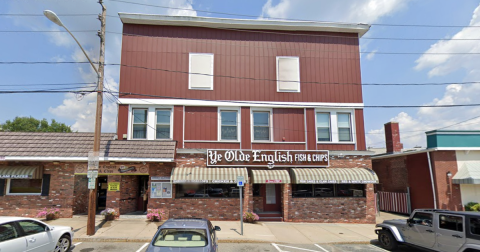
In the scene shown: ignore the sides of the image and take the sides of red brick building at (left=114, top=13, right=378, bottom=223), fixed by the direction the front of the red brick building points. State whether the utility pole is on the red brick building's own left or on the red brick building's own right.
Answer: on the red brick building's own right

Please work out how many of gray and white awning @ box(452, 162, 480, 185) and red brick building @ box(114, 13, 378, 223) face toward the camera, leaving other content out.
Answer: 2

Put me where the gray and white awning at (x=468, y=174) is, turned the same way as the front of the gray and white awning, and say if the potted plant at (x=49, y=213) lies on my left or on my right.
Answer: on my right

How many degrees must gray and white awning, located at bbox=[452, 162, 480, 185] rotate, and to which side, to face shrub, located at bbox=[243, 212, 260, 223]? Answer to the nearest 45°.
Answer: approximately 45° to its right

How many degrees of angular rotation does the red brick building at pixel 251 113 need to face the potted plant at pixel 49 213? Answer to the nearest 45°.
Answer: approximately 90° to its right

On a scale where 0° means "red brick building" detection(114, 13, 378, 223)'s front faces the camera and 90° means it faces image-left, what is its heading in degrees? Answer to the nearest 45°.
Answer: approximately 0°

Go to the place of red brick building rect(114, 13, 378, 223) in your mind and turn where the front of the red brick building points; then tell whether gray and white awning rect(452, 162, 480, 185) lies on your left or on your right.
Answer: on your left

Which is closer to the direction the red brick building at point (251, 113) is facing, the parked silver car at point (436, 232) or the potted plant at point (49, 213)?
the parked silver car

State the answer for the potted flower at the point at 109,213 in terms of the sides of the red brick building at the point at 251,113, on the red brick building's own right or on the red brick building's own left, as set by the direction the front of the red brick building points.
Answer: on the red brick building's own right

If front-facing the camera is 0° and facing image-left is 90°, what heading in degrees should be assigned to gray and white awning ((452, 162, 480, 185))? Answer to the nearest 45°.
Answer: approximately 0°
